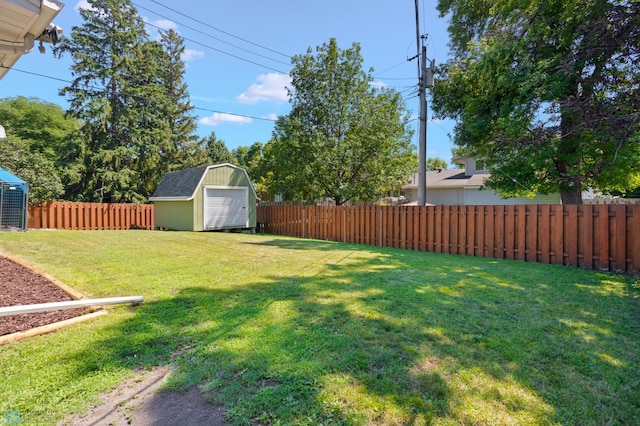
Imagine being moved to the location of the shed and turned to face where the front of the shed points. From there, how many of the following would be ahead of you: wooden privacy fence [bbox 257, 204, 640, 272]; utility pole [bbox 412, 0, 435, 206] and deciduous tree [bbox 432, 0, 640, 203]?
3

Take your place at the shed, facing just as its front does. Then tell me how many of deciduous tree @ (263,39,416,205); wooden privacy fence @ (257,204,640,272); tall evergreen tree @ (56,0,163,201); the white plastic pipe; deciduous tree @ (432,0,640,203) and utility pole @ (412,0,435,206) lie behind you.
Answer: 1

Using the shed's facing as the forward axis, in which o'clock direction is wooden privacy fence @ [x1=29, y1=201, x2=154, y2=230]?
The wooden privacy fence is roughly at 5 o'clock from the shed.

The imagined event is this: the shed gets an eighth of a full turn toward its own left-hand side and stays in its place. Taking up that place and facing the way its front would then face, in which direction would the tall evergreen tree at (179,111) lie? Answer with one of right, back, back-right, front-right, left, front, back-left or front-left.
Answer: left

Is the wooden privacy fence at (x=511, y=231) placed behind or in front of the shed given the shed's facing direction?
in front

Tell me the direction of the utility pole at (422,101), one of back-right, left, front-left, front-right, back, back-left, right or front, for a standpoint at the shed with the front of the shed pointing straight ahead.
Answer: front

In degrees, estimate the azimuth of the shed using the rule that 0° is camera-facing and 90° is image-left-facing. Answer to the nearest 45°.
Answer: approximately 315°

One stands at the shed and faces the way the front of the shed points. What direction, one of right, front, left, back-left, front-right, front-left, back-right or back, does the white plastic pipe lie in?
front-right

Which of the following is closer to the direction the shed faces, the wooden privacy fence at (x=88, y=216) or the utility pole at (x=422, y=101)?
the utility pole

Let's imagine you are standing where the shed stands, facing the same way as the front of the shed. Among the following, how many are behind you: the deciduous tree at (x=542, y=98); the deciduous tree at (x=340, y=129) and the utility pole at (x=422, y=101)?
0

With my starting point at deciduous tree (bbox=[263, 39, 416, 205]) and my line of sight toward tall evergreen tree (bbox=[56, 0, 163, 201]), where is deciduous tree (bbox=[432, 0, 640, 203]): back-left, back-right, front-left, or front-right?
back-left

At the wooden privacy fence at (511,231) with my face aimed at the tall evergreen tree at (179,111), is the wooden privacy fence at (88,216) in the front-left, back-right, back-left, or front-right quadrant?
front-left

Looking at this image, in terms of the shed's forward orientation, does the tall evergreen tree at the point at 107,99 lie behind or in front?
behind
